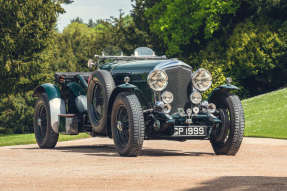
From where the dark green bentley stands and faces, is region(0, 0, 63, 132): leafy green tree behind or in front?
behind

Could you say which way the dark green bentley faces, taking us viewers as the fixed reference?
facing the viewer and to the right of the viewer
